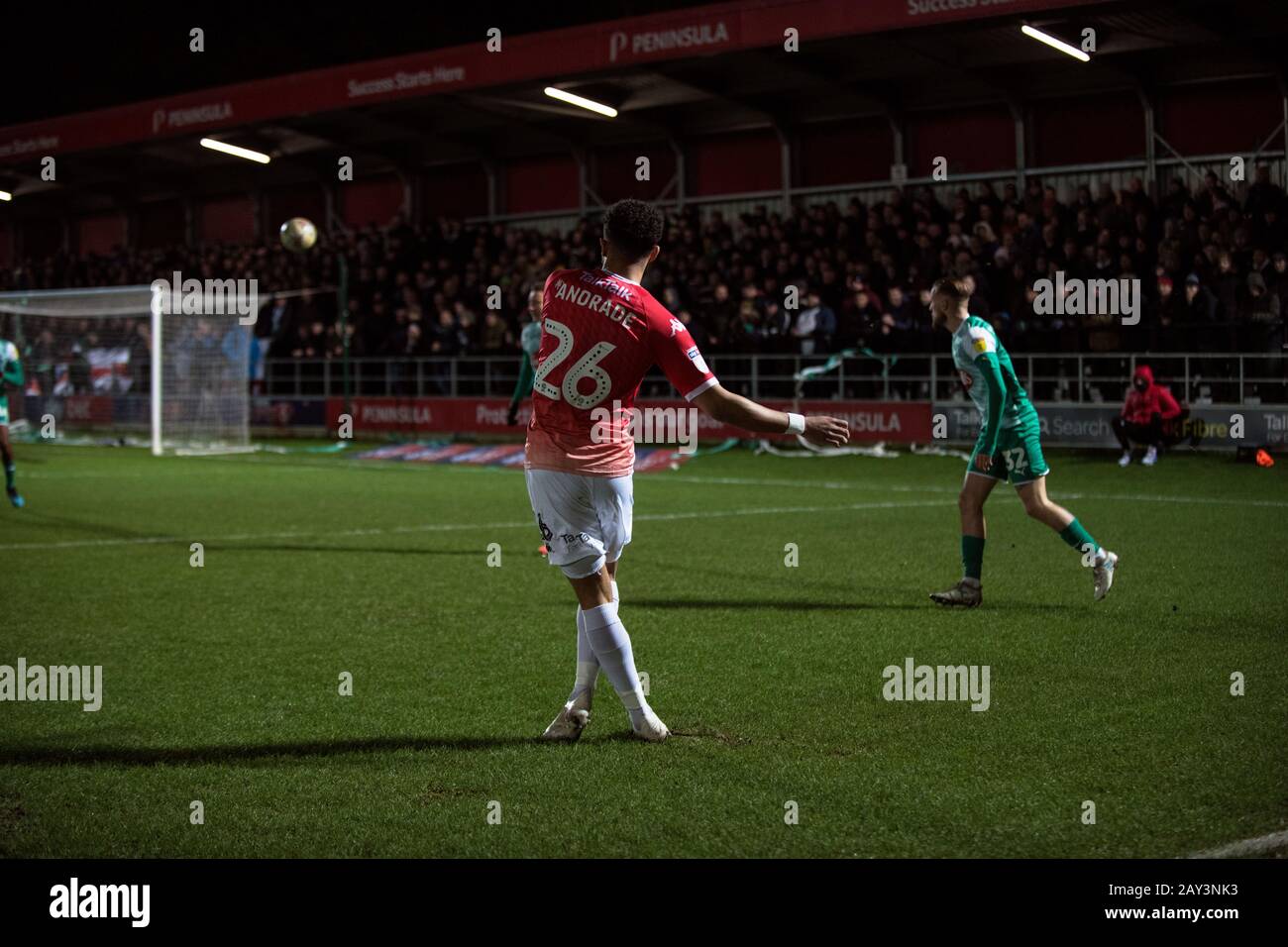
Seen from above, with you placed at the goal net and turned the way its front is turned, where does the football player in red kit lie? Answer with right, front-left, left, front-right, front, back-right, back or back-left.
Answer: front-left

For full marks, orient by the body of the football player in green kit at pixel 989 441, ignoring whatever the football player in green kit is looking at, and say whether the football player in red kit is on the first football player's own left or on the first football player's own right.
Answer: on the first football player's own left

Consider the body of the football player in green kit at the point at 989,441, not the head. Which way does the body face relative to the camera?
to the viewer's left

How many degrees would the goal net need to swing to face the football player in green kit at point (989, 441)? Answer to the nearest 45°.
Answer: approximately 45° to its left

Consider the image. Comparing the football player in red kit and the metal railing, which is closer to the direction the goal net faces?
the football player in red kit

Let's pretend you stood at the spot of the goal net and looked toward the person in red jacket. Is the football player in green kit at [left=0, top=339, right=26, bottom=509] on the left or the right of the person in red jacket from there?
right

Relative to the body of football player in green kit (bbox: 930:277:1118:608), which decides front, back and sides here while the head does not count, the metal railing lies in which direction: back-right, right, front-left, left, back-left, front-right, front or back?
right
